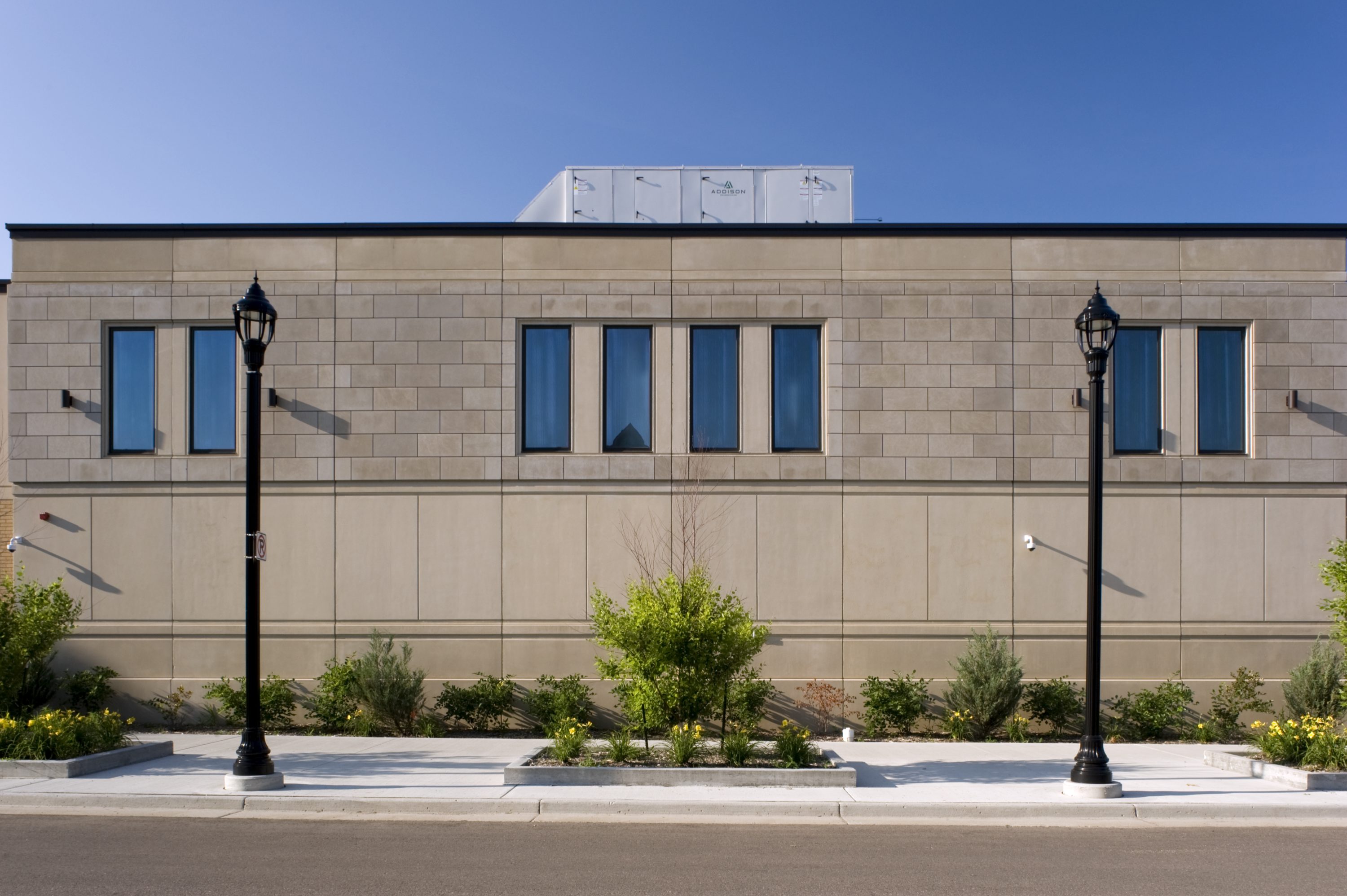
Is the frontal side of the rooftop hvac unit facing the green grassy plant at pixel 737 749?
yes

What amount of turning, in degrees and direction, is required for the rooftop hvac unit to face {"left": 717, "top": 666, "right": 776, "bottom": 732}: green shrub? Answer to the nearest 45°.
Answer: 0° — it already faces it

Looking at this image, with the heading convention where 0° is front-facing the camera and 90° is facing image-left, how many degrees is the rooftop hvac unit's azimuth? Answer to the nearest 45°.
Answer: approximately 0°

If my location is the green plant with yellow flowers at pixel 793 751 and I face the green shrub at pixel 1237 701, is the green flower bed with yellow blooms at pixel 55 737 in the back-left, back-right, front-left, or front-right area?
back-left
